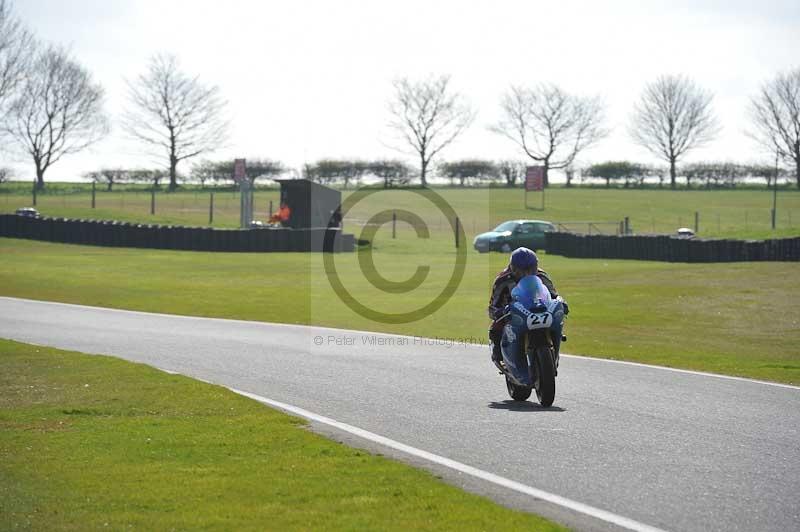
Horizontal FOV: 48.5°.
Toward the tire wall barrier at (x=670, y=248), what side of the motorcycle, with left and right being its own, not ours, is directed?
back

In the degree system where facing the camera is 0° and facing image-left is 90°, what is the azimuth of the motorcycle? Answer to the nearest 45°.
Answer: approximately 0°

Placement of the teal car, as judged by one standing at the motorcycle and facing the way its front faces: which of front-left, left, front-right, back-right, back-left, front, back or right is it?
back
